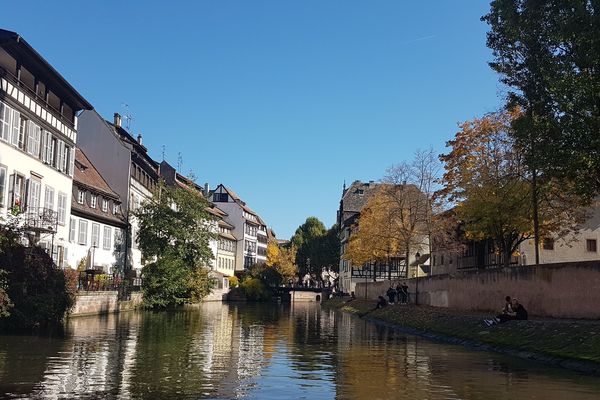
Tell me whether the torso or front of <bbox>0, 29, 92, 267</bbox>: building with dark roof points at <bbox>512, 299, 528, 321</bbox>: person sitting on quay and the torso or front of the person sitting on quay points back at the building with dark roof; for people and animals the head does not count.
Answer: yes

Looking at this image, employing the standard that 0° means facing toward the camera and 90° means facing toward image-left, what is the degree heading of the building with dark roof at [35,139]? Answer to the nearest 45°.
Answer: approximately 315°

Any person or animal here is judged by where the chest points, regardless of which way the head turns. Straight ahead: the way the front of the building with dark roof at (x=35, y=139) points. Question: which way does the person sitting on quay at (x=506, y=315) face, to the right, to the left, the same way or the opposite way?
the opposite way

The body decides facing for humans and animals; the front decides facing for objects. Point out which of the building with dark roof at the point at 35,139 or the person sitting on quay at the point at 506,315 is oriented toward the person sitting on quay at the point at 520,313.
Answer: the building with dark roof

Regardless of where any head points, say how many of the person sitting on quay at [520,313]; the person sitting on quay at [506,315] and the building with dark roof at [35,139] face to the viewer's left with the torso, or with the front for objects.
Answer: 2

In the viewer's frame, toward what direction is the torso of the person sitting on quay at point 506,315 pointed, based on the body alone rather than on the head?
to the viewer's left

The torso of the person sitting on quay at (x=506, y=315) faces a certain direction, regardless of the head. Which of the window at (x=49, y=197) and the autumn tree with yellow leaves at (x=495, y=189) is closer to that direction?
the window

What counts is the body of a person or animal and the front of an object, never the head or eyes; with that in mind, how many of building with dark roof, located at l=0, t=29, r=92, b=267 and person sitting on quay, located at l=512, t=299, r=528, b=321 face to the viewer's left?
1

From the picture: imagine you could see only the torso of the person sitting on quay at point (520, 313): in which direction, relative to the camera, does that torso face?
to the viewer's left

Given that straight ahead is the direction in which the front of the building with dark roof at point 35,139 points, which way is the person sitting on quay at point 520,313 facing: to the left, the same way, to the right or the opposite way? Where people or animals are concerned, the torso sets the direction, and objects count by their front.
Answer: the opposite way
